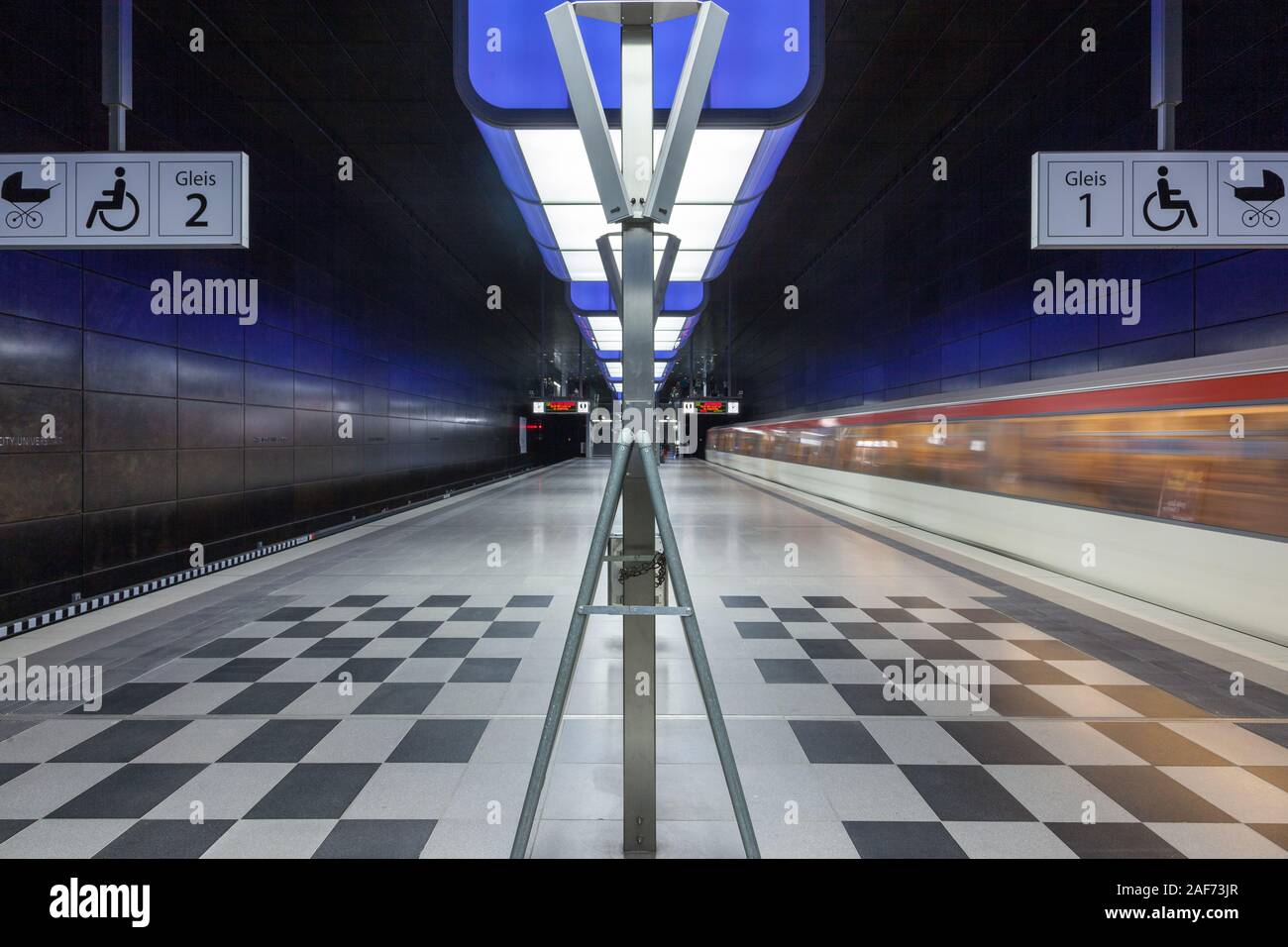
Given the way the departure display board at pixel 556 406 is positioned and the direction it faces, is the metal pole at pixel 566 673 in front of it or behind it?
in front

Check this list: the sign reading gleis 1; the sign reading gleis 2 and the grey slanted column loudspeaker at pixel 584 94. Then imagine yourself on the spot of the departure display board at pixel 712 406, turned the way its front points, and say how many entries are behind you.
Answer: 0

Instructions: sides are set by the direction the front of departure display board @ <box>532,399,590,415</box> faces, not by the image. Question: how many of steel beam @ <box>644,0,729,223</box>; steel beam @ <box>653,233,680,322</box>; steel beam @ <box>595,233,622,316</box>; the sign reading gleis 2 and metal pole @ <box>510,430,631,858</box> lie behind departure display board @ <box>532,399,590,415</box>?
0

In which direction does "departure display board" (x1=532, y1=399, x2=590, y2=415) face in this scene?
toward the camera

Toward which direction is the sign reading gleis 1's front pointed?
toward the camera

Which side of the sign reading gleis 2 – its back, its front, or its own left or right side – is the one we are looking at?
front

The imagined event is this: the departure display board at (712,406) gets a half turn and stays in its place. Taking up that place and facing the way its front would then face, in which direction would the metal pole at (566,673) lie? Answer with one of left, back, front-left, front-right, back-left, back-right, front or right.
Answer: back

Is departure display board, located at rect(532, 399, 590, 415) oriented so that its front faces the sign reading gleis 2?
yes

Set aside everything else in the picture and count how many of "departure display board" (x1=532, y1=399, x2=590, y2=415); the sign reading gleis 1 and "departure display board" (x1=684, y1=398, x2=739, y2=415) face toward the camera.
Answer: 3

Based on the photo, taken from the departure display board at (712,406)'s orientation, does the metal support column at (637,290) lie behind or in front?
in front
